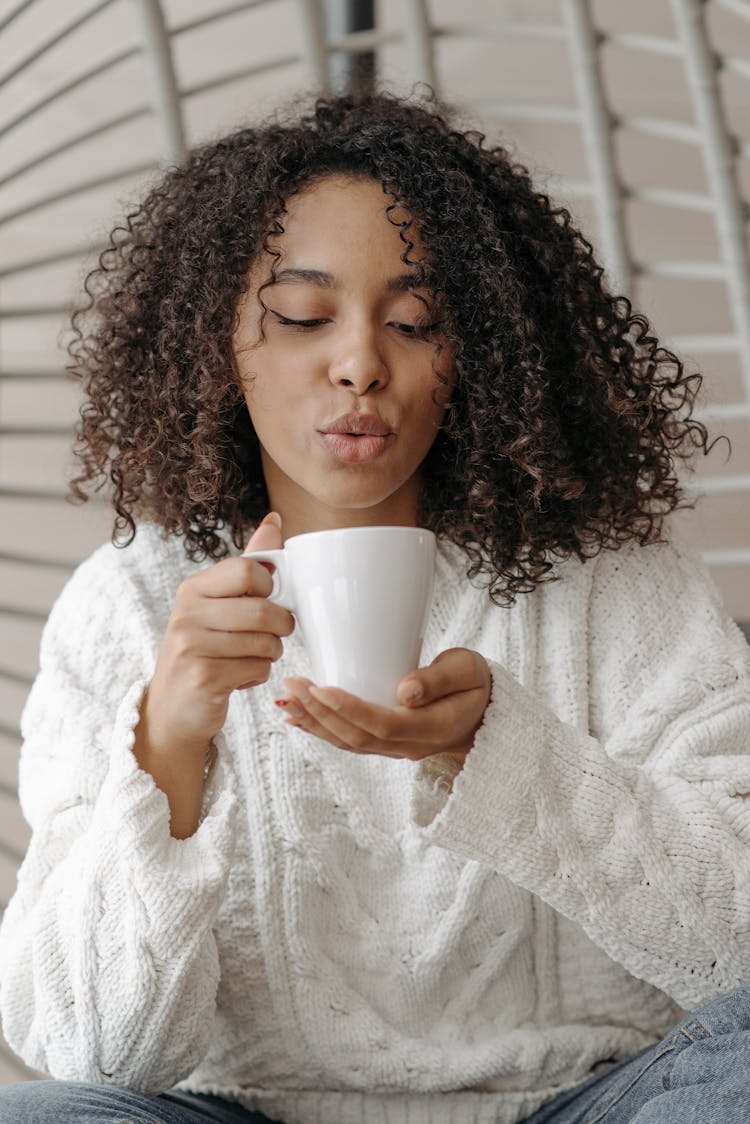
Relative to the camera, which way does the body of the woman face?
toward the camera

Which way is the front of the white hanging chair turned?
toward the camera
